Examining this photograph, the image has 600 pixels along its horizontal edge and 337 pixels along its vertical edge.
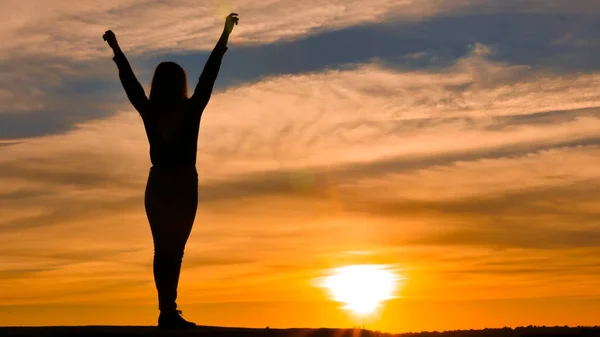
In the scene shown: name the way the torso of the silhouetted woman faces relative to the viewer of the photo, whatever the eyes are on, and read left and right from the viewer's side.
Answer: facing away from the viewer and to the right of the viewer
